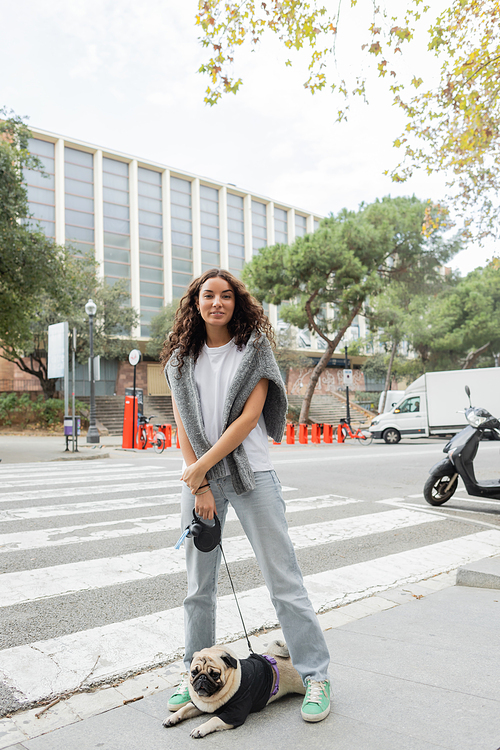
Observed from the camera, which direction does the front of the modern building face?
facing the viewer and to the right of the viewer

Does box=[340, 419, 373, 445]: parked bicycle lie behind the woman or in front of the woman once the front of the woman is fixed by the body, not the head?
behind

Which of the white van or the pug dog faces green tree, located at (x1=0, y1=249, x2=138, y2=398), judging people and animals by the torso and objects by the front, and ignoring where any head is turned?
the white van

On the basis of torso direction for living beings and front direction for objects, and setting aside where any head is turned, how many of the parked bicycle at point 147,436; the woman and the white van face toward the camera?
1

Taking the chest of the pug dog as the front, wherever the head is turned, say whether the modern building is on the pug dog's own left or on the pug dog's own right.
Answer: on the pug dog's own right

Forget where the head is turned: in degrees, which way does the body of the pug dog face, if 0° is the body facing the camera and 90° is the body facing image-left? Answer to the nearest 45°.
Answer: approximately 45°

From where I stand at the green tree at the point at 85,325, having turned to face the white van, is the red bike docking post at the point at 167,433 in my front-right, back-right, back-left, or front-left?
front-right

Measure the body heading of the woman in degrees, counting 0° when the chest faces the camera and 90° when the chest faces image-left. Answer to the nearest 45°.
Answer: approximately 0°

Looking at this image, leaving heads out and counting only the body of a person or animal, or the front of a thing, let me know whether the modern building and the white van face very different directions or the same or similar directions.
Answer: very different directions

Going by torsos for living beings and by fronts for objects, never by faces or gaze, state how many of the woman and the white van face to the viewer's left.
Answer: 1

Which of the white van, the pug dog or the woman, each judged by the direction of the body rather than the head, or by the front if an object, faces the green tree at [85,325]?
the white van

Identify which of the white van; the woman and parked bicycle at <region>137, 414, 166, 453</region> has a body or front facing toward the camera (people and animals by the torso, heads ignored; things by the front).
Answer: the woman

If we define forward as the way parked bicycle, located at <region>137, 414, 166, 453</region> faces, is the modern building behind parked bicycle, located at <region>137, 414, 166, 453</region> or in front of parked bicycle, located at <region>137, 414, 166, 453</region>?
in front

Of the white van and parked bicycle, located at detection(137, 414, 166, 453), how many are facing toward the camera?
0
